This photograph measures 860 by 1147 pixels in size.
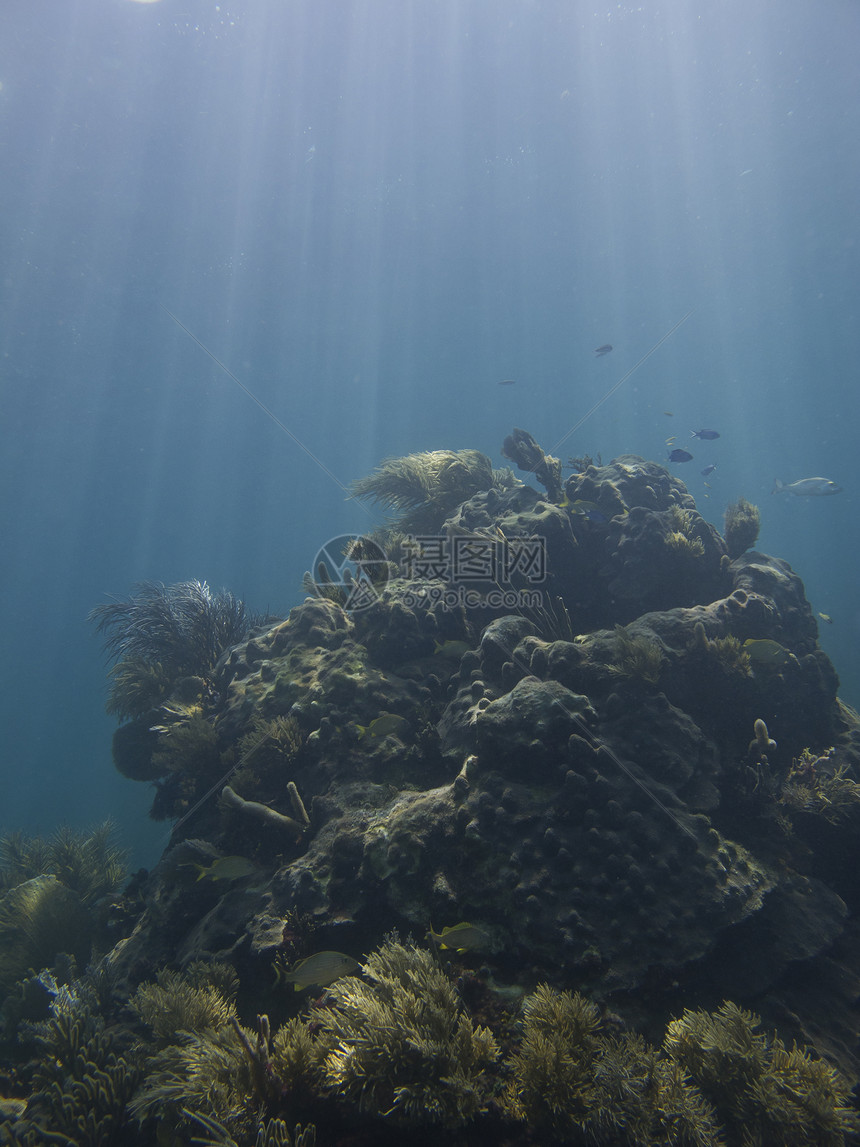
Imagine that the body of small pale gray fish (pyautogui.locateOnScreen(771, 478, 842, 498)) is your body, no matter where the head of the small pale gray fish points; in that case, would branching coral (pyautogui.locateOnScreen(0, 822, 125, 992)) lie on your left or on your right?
on your right

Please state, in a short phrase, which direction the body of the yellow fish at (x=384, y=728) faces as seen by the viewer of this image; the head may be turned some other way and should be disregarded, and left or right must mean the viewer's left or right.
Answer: facing to the right of the viewer

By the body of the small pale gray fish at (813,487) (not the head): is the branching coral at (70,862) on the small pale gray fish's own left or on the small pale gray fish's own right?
on the small pale gray fish's own right

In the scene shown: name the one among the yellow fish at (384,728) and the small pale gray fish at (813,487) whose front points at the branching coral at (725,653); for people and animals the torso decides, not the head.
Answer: the yellow fish

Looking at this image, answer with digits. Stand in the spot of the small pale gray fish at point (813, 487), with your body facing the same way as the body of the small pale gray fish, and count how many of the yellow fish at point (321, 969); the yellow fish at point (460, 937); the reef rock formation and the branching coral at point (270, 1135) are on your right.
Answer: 4

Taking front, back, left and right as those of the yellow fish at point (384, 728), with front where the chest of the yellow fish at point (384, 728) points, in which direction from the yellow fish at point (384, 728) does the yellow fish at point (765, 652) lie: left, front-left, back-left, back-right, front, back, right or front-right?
front

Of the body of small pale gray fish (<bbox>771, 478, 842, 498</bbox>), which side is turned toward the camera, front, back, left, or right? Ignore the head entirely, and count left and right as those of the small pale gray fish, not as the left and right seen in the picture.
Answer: right

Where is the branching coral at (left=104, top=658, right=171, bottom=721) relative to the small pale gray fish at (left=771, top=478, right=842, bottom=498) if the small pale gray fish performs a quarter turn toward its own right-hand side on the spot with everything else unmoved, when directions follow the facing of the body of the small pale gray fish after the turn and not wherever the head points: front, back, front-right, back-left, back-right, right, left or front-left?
front-right

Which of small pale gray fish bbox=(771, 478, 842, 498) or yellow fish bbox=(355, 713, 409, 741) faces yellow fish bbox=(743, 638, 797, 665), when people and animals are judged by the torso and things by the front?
yellow fish bbox=(355, 713, 409, 741)
